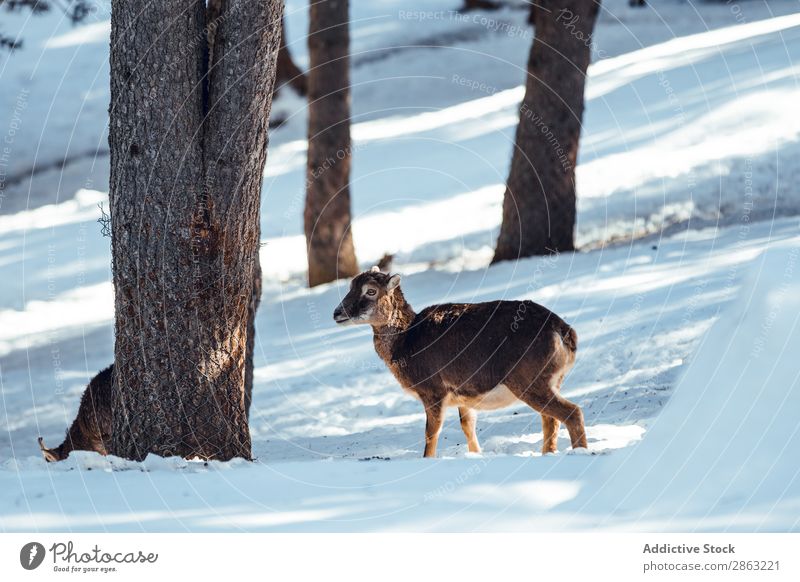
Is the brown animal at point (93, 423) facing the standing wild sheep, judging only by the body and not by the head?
no

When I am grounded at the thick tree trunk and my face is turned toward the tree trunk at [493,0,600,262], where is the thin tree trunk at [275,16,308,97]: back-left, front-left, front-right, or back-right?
front-left

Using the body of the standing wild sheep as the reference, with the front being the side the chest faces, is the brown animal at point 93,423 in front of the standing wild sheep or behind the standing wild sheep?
in front

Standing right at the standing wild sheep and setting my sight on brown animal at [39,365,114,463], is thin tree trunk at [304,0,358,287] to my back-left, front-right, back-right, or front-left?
front-right

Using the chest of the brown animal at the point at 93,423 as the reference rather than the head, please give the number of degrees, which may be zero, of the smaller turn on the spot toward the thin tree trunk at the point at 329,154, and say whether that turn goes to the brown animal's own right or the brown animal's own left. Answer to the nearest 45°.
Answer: approximately 135° to the brown animal's own right

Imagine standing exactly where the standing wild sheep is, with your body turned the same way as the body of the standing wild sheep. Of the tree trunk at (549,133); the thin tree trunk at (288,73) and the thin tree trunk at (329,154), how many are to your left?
0

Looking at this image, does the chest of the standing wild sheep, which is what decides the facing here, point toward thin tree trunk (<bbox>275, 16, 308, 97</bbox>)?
no

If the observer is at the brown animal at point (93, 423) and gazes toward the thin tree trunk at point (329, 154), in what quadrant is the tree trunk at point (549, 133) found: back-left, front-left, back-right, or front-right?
front-right

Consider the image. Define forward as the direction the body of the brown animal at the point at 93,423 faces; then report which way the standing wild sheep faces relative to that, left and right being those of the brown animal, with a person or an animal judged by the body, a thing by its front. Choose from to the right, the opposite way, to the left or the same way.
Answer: the same way

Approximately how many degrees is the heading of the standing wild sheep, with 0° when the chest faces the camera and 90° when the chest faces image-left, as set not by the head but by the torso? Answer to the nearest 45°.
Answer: approximately 90°

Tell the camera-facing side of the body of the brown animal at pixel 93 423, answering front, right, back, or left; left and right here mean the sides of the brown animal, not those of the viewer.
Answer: left

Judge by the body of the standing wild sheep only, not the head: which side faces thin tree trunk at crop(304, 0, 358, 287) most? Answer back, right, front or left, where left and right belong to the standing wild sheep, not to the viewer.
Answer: right
